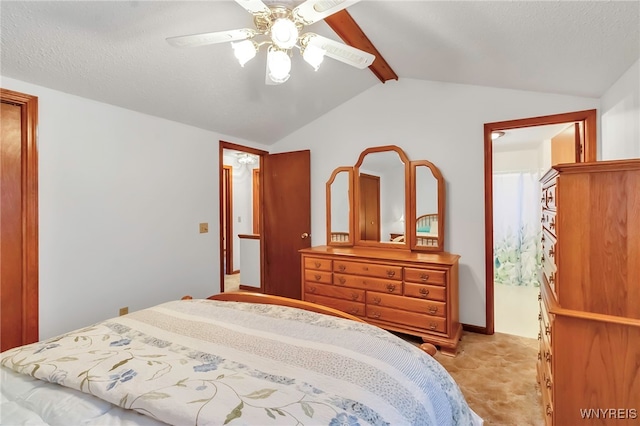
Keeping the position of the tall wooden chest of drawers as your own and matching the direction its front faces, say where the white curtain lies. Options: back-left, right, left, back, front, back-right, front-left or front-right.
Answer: right

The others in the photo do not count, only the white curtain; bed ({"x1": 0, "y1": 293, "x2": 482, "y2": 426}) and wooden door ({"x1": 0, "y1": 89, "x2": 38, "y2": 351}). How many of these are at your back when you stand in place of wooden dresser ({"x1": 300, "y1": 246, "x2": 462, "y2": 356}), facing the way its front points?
1

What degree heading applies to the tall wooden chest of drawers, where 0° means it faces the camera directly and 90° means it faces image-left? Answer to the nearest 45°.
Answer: approximately 90°

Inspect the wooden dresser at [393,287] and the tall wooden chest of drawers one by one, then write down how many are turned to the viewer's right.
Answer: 0

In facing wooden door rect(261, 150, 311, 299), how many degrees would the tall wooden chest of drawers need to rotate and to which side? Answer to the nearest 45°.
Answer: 0° — it already faces it

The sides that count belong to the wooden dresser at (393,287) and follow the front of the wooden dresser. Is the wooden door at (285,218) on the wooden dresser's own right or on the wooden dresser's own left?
on the wooden dresser's own right

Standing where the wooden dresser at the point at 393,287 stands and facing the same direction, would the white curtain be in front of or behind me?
behind

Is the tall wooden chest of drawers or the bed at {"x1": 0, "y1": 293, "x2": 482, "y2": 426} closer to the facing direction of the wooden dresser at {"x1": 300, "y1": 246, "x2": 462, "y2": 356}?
the bed

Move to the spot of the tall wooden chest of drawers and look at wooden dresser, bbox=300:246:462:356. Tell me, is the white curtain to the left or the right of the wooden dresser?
right

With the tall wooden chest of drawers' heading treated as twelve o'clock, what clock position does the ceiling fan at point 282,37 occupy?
The ceiling fan is roughly at 11 o'clock from the tall wooden chest of drawers.

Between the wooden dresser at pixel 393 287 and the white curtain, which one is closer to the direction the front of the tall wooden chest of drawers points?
the wooden dresser

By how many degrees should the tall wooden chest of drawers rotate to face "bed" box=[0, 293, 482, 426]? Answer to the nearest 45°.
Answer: approximately 45° to its left

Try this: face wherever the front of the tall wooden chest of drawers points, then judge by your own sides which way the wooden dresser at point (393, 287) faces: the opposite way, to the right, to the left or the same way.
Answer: to the left
